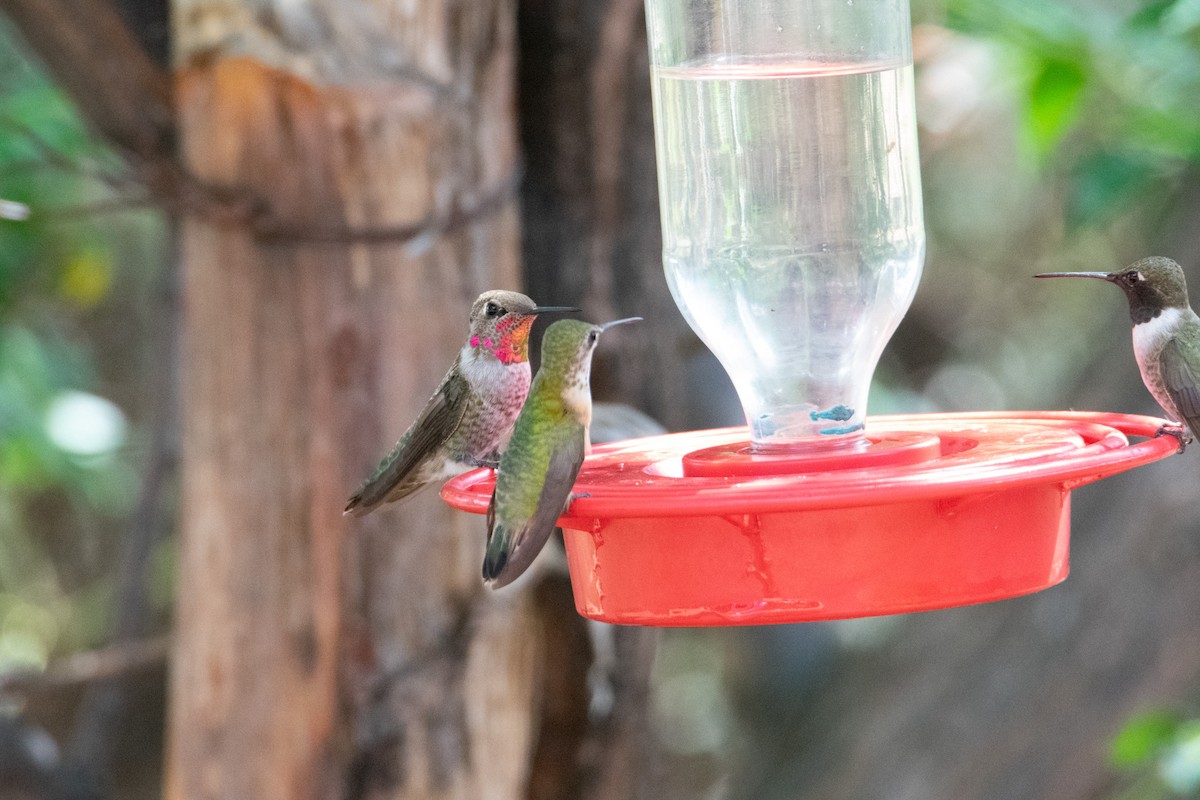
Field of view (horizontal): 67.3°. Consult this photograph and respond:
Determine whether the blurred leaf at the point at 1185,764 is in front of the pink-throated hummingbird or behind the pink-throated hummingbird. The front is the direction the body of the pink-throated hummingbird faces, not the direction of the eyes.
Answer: in front

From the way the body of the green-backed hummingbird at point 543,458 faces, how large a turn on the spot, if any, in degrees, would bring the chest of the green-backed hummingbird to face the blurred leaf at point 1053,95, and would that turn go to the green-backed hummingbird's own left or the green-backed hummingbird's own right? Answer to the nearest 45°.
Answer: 0° — it already faces it

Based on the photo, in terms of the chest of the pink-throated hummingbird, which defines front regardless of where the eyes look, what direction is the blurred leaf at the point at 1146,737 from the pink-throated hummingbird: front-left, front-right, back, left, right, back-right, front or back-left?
left

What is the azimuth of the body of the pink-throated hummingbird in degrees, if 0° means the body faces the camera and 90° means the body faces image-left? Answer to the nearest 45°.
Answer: approximately 270°

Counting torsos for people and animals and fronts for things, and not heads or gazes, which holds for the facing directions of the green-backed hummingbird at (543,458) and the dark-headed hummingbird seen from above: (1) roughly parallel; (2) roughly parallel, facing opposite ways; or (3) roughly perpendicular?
roughly perpendicular

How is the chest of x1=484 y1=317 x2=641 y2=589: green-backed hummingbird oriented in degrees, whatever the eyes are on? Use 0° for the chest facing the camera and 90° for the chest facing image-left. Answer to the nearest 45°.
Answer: approximately 225°

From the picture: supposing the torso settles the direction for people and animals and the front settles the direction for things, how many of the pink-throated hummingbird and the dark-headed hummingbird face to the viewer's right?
1
